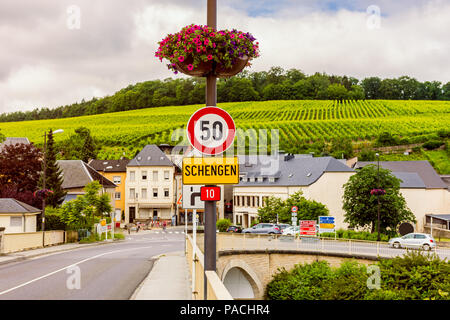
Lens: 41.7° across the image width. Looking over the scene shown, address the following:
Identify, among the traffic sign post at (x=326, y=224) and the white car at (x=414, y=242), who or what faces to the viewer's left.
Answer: the white car

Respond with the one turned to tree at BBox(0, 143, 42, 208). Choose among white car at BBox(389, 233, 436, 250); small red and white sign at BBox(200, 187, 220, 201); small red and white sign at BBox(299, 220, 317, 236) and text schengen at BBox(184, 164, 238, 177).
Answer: the white car

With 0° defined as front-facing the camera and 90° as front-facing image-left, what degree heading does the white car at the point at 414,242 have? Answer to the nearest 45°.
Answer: approximately 90°

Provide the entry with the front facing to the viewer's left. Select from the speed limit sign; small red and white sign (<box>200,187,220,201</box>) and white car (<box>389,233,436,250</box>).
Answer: the white car

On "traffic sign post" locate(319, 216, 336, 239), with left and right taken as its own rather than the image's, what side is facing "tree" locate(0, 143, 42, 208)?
right

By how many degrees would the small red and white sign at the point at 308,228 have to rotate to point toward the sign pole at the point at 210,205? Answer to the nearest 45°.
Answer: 0° — it already faces it

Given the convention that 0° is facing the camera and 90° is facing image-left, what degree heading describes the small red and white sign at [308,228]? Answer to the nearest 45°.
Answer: approximately 0°

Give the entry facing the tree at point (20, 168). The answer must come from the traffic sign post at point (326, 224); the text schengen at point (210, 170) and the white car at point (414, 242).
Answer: the white car

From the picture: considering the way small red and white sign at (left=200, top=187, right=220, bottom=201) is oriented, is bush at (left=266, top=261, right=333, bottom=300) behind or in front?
behind
